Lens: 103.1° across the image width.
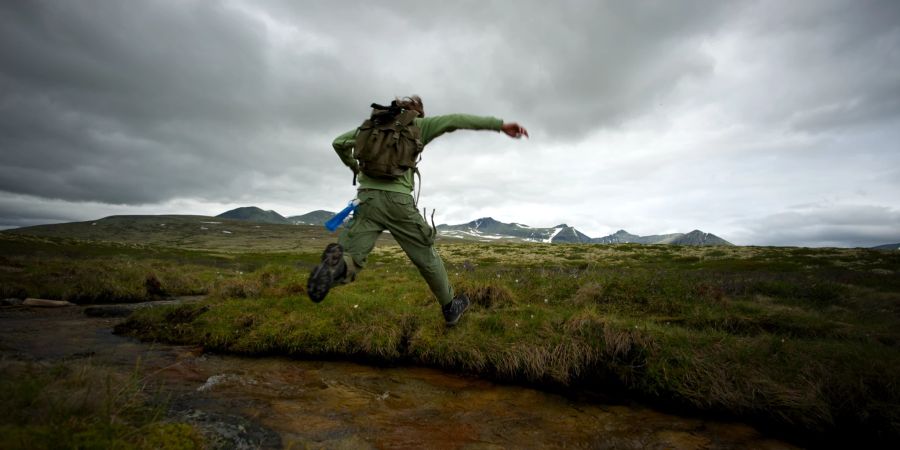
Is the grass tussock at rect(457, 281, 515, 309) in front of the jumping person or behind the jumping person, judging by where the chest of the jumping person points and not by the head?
in front

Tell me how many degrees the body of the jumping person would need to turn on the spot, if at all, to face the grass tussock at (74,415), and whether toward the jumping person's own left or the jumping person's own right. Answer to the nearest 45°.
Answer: approximately 180°

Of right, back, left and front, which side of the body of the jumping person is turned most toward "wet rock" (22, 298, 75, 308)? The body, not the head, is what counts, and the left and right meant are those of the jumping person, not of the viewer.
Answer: left

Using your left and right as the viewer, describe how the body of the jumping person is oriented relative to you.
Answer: facing away from the viewer and to the right of the viewer

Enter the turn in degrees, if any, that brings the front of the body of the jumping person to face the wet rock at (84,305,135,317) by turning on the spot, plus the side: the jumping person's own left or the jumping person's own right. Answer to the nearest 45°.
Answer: approximately 90° to the jumping person's own left

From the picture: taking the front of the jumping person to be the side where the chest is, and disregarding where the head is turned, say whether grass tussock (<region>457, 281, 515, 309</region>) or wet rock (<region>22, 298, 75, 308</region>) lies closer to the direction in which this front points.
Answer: the grass tussock
